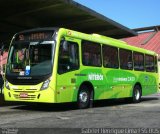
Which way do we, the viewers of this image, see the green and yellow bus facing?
facing the viewer and to the left of the viewer
